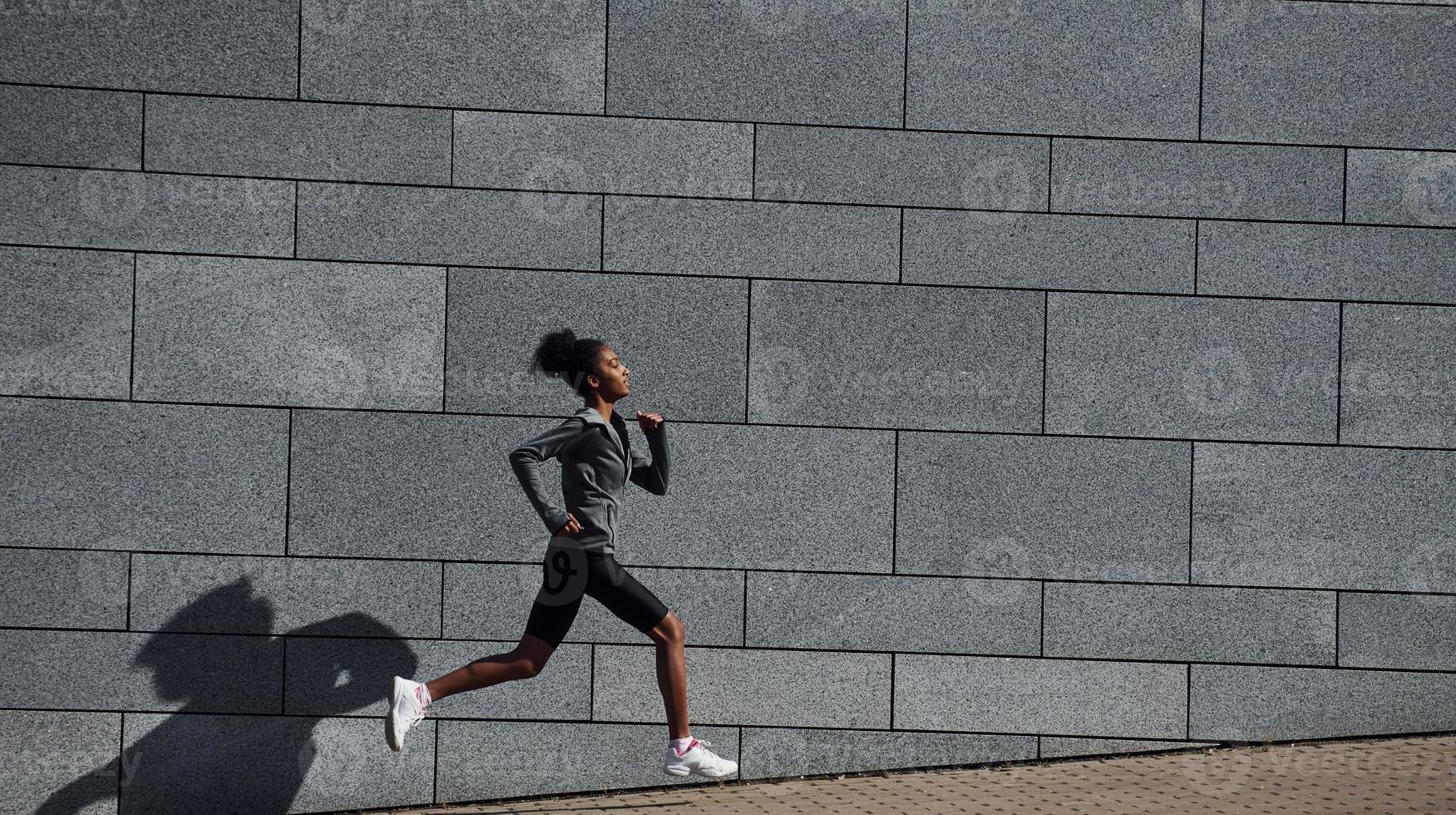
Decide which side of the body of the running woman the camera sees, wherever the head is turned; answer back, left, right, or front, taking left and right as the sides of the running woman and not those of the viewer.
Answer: right

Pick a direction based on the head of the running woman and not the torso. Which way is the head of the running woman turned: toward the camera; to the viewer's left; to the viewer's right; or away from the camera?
to the viewer's right
